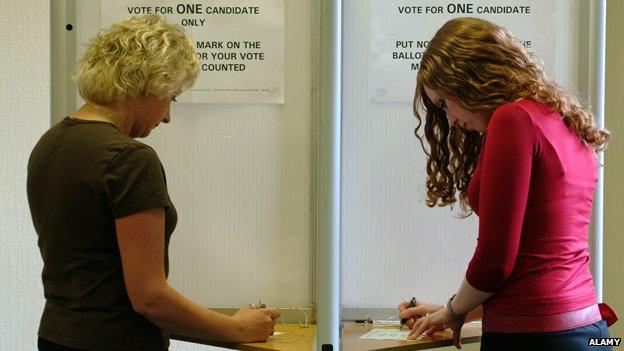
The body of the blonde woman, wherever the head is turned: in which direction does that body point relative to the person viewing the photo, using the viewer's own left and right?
facing away from the viewer and to the right of the viewer

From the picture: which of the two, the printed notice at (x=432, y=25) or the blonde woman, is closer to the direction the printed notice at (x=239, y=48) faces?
the blonde woman

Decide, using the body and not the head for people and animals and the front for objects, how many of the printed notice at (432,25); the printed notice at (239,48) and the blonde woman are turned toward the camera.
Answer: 2

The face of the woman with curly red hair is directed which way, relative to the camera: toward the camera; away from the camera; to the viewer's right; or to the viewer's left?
to the viewer's left

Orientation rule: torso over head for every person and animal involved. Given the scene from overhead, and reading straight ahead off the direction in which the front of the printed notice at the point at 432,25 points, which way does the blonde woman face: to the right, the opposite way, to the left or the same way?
the opposite way

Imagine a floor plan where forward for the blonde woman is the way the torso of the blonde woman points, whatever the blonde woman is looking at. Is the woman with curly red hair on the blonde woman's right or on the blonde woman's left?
on the blonde woman's right

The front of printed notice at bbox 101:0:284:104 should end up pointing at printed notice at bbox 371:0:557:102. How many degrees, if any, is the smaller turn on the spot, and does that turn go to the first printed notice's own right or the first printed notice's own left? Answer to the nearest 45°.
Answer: approximately 90° to the first printed notice's own left

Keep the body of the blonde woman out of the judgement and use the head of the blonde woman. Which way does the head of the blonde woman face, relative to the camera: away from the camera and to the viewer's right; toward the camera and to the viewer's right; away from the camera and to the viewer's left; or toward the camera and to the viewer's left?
away from the camera and to the viewer's right
